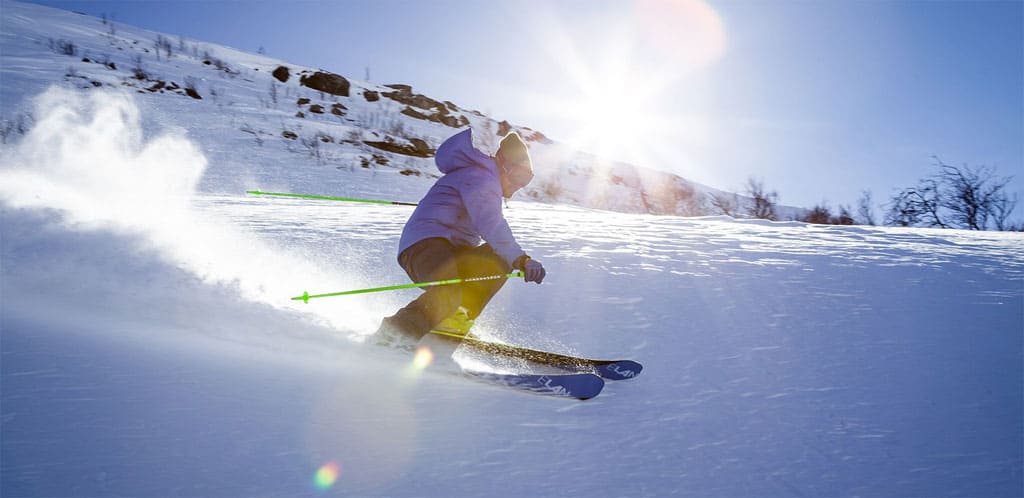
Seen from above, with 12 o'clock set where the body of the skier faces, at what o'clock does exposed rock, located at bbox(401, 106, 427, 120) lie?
The exposed rock is roughly at 9 o'clock from the skier.

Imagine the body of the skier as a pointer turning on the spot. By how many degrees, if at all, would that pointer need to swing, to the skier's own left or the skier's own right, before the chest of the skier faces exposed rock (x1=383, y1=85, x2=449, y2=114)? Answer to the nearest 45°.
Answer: approximately 90° to the skier's own left

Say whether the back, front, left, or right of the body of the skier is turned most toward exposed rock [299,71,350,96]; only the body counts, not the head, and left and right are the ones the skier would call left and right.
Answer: left

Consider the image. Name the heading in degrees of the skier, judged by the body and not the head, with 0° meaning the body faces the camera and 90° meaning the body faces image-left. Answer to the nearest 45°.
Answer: approximately 270°

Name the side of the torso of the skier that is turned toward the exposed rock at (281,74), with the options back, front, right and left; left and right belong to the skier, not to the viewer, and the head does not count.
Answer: left

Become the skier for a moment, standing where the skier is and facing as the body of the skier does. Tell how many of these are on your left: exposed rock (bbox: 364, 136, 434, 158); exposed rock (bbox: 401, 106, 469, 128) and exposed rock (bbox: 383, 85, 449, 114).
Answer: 3
